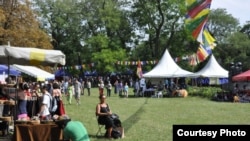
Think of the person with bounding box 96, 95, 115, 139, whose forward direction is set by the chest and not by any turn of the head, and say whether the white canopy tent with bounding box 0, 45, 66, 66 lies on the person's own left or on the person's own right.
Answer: on the person's own right
